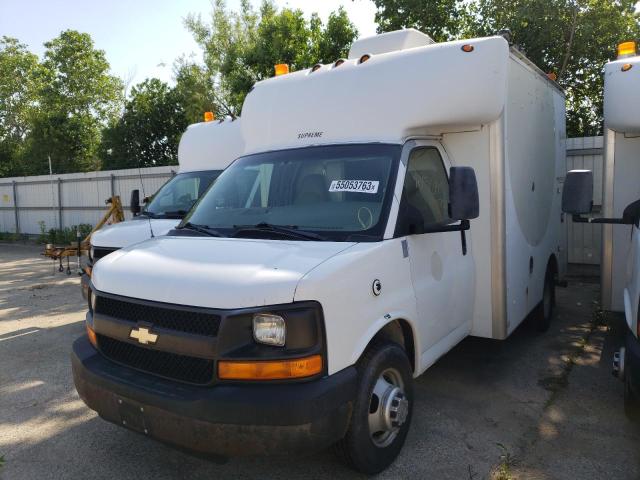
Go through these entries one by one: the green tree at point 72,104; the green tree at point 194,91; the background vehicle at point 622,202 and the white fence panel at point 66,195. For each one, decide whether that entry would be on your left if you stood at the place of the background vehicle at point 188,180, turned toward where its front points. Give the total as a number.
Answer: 1

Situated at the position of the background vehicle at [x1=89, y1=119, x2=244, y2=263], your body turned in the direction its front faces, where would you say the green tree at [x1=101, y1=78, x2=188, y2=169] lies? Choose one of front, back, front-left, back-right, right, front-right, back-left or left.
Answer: back-right

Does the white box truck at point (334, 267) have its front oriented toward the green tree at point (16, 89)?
no

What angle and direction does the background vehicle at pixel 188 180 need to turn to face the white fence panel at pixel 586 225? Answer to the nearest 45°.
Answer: approximately 135° to its left

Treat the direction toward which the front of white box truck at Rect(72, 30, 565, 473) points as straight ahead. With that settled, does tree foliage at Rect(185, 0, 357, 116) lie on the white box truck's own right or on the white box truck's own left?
on the white box truck's own right

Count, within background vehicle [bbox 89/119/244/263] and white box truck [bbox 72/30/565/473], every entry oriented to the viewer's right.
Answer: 0

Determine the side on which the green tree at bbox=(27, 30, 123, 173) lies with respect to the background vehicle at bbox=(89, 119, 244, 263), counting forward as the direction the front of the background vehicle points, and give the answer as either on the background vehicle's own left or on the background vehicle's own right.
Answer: on the background vehicle's own right

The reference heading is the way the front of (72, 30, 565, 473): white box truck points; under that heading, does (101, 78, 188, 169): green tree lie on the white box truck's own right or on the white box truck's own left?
on the white box truck's own right

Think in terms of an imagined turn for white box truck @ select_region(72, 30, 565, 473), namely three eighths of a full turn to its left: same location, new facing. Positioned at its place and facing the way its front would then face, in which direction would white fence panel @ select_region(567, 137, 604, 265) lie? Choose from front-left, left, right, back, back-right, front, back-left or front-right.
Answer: front-left

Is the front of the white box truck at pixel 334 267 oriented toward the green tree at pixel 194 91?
no

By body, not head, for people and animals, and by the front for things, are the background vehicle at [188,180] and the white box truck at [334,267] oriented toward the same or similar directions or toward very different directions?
same or similar directions

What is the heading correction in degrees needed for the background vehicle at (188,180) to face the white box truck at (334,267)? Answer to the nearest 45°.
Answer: approximately 45° to its left

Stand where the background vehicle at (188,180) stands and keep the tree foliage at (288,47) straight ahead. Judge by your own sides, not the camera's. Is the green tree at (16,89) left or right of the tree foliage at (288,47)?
left

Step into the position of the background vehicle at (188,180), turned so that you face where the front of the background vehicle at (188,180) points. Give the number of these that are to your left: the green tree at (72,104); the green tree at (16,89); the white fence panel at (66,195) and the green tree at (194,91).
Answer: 0

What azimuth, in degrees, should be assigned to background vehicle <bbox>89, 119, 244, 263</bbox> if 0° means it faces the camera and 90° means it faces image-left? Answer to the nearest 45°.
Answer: approximately 45°

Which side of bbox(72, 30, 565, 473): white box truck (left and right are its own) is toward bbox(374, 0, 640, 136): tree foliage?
back

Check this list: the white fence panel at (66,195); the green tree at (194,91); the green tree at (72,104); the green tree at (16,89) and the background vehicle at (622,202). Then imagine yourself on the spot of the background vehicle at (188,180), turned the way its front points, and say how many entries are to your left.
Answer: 1

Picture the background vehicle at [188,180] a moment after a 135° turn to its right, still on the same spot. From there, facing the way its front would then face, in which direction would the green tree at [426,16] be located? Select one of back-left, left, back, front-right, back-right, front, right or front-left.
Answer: front-right

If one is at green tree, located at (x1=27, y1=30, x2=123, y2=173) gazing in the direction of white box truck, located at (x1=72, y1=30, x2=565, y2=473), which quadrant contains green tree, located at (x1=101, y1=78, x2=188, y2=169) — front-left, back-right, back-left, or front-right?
front-left
